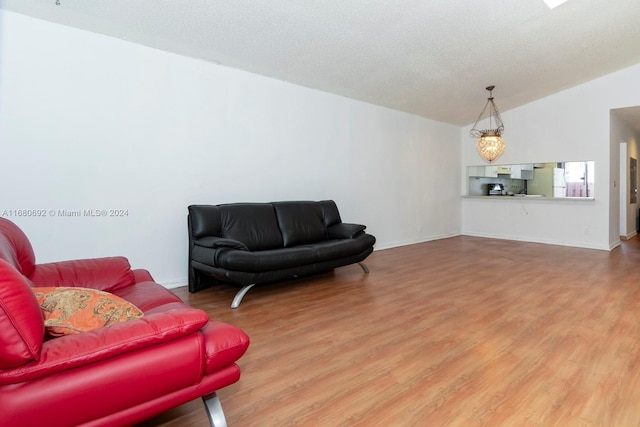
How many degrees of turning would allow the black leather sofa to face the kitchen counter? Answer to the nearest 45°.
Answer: approximately 90° to its left

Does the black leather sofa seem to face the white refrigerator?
no

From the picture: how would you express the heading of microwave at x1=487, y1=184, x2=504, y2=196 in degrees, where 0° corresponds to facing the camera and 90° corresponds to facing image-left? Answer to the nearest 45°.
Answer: approximately 0°

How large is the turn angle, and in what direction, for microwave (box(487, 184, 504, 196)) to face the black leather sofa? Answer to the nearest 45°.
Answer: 0° — it already faces it

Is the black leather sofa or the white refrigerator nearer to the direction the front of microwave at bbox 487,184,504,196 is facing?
the black leather sofa

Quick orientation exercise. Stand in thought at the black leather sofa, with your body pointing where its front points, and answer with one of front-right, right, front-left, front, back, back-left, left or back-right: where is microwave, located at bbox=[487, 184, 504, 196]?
left

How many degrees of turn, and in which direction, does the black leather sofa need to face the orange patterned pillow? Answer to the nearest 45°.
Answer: approximately 45° to its right

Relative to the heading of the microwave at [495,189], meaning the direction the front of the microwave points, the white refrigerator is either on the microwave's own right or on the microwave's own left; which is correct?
on the microwave's own left

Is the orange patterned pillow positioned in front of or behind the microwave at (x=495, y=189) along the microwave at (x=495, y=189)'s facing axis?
in front

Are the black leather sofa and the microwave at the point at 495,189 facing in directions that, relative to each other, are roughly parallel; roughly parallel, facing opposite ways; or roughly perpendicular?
roughly perpendicular

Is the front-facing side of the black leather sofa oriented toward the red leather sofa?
no

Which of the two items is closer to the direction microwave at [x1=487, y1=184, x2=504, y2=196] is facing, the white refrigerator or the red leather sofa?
the red leather sofa

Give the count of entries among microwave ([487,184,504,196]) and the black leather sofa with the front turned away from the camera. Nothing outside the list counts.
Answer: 0

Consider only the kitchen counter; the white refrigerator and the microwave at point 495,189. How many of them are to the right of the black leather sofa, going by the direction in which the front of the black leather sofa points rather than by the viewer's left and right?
0
